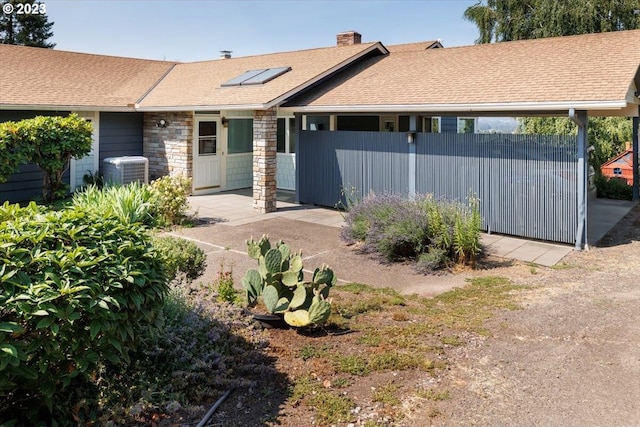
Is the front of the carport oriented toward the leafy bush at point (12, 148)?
no

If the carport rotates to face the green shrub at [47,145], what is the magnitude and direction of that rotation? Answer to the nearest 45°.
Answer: approximately 135° to its right

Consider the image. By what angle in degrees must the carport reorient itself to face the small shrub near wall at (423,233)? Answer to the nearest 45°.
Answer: approximately 45° to its right

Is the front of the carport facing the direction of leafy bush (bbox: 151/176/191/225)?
no

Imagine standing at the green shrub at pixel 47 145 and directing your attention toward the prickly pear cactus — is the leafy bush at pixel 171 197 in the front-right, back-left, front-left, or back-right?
front-left

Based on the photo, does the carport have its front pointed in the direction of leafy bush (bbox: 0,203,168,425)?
no

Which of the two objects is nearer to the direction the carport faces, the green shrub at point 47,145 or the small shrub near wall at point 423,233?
the small shrub near wall

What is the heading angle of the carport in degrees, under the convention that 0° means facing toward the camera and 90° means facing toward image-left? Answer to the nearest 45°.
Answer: approximately 315°

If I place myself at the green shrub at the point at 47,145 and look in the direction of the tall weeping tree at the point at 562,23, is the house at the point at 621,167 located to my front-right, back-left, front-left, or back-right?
front-right

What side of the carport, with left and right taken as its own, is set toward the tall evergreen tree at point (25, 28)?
back
